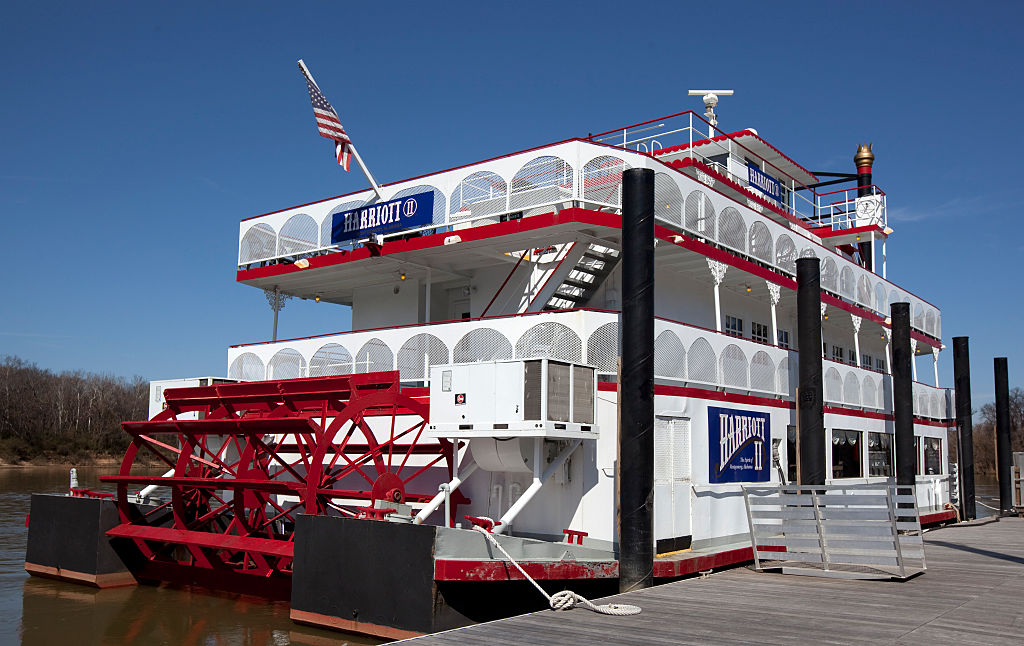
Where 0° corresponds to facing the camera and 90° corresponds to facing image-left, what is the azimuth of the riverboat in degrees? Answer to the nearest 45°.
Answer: approximately 225°

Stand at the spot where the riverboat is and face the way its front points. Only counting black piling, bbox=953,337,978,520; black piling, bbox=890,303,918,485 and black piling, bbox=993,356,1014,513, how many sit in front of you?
3

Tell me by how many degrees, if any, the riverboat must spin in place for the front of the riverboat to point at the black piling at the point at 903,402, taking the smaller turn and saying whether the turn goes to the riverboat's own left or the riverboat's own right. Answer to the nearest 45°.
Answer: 0° — it already faces it

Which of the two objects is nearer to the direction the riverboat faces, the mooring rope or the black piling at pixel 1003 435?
the black piling

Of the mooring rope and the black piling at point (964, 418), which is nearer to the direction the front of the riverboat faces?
the black piling

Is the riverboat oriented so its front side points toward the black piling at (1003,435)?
yes

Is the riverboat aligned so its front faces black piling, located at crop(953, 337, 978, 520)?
yes
